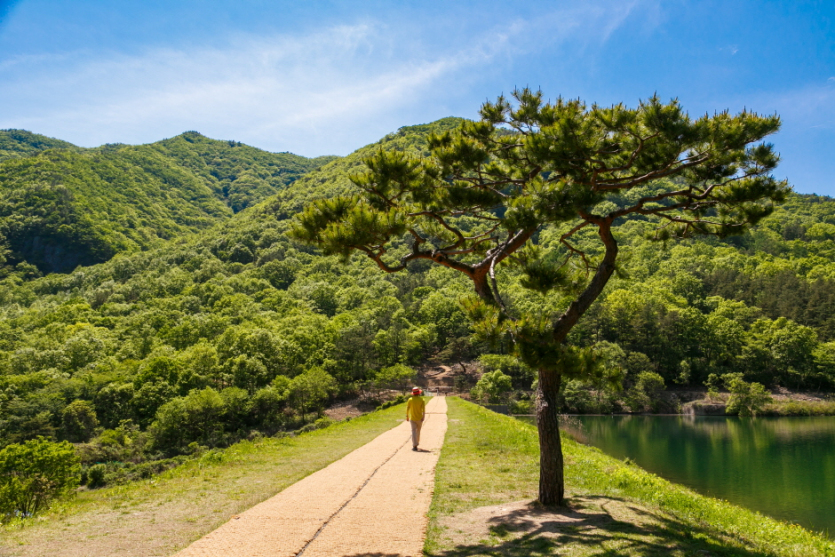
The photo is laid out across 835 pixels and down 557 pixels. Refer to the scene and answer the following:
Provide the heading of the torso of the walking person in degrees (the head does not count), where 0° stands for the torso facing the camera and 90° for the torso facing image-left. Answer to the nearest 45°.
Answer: approximately 180°

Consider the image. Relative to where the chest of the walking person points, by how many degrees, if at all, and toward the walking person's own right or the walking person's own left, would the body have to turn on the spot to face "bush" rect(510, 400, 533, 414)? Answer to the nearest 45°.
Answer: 0° — they already face it

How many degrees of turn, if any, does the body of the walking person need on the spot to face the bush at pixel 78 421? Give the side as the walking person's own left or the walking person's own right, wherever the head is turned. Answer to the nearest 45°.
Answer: approximately 45° to the walking person's own left

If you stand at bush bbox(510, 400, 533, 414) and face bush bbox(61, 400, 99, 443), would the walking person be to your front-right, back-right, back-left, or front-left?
front-left
